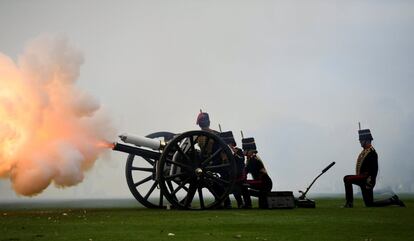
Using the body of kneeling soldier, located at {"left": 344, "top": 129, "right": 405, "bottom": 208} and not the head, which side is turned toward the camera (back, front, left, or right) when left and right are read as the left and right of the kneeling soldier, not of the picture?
left

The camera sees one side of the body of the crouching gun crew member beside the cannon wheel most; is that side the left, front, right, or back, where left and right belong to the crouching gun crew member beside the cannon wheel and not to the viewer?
left

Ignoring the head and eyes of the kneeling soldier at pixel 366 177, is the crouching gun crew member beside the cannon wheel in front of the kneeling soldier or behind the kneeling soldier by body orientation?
in front

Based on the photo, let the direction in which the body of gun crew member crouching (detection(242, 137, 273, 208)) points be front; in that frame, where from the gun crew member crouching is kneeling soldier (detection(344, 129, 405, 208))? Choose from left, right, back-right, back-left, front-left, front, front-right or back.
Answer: back

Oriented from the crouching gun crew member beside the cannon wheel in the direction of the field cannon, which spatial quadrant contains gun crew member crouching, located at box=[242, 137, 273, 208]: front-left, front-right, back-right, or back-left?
back-left

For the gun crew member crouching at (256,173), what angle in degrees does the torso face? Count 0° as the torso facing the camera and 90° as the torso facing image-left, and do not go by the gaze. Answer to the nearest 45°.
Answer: approximately 90°

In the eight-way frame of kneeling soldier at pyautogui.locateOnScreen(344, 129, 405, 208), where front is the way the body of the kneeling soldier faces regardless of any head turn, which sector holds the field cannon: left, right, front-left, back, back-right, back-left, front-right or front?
front-left

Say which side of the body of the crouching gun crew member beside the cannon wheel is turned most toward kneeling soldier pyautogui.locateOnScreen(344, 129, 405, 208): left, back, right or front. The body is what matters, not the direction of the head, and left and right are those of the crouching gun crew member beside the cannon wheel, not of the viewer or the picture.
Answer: back

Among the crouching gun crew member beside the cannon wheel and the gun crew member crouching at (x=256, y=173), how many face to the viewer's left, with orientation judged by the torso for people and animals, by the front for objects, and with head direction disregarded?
2

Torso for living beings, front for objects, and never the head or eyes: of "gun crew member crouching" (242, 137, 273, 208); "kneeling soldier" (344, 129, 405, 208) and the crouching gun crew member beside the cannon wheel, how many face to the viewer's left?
3

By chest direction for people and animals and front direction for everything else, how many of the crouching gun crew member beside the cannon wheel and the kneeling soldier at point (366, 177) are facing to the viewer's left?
2

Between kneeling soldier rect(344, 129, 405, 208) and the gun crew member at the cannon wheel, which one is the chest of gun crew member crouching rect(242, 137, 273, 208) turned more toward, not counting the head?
the gun crew member at the cannon wheel
